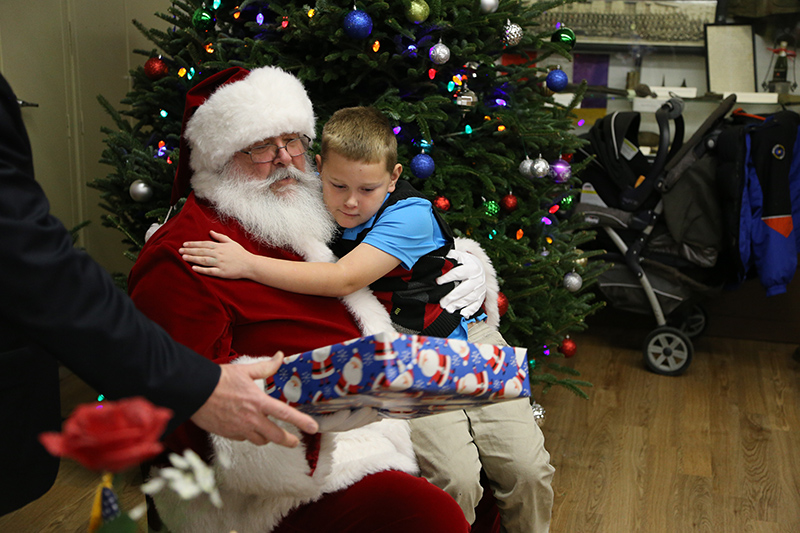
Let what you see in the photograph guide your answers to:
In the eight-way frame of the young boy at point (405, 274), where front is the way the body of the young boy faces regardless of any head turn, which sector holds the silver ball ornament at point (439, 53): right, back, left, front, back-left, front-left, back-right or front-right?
back-right

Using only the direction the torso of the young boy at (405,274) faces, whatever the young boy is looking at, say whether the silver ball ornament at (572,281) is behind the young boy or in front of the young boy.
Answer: behind

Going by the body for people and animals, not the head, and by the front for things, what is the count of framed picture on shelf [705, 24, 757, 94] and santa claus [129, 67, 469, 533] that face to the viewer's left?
0

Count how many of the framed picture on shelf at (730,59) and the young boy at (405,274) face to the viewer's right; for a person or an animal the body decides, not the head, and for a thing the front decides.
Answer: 0

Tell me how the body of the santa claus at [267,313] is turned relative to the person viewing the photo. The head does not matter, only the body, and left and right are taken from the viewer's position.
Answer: facing the viewer and to the right of the viewer

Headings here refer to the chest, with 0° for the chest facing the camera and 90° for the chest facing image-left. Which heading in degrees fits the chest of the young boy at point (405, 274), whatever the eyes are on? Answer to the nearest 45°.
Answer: approximately 45°

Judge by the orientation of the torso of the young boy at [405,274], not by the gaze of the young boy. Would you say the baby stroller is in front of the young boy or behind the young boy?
behind
